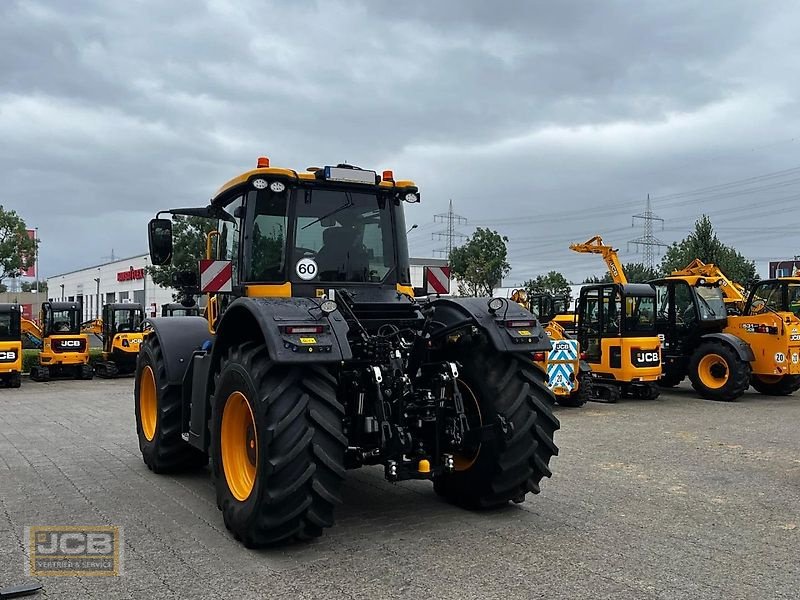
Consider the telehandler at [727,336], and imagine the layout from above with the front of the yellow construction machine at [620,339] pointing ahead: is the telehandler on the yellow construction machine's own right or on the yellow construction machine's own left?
on the yellow construction machine's own right

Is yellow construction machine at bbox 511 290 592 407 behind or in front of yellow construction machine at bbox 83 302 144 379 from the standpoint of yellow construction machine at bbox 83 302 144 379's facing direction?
behind

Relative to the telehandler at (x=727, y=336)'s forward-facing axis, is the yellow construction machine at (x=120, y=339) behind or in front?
in front

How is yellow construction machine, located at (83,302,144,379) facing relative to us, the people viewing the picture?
facing away from the viewer and to the left of the viewer

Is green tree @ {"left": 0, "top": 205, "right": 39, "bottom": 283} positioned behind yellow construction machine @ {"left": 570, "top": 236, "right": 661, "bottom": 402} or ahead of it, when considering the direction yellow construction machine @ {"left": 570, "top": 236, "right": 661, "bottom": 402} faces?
ahead

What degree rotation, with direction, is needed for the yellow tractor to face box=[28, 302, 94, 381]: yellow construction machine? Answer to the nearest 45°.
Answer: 0° — it already faces it

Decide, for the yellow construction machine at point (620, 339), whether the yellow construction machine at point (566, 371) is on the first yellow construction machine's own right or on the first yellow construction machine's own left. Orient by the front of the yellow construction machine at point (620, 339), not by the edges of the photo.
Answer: on the first yellow construction machine's own left

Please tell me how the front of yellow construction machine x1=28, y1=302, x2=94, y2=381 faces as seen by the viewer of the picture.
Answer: facing away from the viewer and to the left of the viewer

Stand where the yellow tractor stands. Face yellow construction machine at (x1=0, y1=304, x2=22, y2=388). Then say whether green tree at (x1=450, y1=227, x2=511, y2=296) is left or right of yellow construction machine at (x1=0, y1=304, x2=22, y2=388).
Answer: right

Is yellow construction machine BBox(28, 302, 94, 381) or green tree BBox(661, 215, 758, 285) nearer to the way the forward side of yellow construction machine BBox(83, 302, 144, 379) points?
the yellow construction machine
